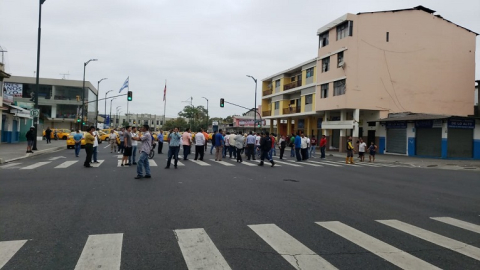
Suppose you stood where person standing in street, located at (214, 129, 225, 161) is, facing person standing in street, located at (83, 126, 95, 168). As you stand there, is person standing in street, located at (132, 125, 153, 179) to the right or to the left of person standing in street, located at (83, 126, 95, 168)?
left

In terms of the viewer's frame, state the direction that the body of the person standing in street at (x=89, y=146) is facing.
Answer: to the viewer's right

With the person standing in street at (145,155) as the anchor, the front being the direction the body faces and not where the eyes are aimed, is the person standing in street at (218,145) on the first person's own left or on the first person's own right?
on the first person's own right

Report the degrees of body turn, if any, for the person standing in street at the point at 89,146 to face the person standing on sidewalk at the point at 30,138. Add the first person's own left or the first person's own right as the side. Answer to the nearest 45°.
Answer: approximately 90° to the first person's own left

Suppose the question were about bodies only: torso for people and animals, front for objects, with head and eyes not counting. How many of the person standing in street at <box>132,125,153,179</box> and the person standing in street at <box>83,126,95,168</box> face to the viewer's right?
1

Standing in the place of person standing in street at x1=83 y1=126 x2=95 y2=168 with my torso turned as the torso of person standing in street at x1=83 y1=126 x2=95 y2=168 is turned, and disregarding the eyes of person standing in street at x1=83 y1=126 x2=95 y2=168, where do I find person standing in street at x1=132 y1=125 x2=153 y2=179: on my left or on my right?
on my right

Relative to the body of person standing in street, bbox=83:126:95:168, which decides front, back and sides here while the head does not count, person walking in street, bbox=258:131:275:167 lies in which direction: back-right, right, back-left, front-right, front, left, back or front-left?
front
